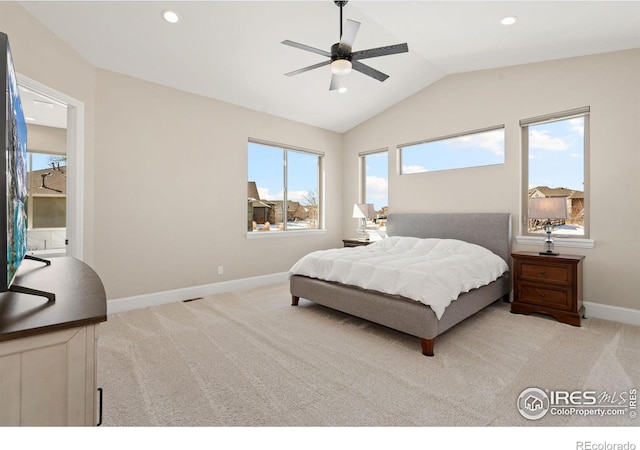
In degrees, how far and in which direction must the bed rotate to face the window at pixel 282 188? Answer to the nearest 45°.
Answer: approximately 90° to its right

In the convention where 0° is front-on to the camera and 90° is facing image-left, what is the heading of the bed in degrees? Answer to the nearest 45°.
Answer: approximately 45°

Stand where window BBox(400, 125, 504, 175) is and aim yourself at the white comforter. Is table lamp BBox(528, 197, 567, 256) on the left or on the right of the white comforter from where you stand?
left

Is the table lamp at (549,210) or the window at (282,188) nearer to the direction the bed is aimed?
the window

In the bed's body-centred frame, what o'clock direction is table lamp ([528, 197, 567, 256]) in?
The table lamp is roughly at 7 o'clock from the bed.

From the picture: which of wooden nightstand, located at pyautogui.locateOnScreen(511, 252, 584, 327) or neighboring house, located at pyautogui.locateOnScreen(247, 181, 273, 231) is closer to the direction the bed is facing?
the neighboring house

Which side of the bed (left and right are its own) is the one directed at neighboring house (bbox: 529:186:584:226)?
back

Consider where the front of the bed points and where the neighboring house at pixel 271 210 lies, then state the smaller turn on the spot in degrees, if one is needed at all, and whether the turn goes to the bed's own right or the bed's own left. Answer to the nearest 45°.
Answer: approximately 90° to the bed's own right

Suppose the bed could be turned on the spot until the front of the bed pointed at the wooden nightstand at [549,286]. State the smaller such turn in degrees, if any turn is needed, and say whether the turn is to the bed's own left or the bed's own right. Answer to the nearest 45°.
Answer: approximately 135° to the bed's own left

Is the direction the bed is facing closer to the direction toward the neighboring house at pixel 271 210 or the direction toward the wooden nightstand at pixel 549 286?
the neighboring house

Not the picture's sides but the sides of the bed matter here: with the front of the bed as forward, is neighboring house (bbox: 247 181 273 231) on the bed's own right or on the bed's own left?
on the bed's own right
